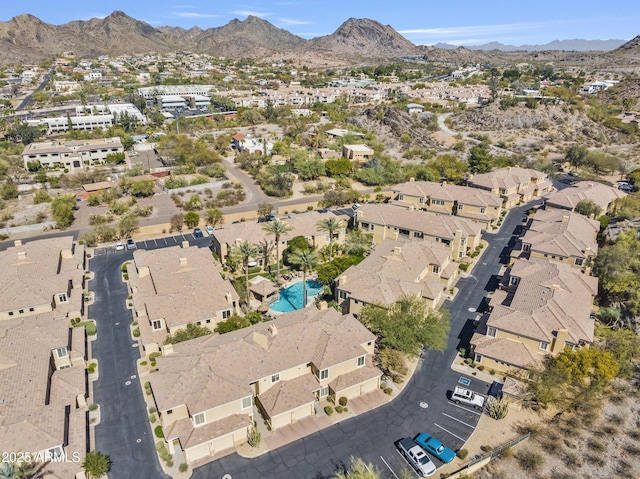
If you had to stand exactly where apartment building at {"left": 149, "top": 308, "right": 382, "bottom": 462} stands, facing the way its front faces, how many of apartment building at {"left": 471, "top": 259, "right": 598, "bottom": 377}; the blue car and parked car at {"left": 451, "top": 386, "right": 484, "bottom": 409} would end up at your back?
0

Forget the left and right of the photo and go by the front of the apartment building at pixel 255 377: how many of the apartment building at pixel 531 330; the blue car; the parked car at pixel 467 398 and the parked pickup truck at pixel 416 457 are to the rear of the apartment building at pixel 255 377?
0

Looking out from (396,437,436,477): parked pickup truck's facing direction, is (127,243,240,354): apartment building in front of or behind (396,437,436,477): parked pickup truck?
behind

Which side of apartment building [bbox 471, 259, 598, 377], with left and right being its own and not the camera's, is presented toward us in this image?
left

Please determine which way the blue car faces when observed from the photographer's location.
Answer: facing the viewer and to the right of the viewer

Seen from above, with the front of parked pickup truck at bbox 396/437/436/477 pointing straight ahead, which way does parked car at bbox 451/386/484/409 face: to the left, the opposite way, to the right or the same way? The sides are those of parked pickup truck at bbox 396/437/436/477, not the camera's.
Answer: the same way

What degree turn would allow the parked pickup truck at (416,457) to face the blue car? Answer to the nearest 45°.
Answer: approximately 90° to its left

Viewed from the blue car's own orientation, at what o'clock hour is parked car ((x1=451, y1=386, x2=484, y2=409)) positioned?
The parked car is roughly at 8 o'clock from the blue car.

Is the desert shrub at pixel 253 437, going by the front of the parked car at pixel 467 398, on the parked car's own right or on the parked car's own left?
on the parked car's own right

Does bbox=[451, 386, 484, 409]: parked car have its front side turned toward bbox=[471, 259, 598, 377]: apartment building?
no

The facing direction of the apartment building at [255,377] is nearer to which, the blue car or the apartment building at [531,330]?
the blue car

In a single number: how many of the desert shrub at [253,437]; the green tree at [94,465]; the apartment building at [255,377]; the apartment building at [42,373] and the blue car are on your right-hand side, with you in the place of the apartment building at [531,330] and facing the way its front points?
0

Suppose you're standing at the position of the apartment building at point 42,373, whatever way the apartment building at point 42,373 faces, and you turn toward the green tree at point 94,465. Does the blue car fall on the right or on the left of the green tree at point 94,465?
left

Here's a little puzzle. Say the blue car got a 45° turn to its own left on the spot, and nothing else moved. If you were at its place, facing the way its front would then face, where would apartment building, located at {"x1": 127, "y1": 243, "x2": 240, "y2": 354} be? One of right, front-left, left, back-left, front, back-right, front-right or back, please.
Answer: back

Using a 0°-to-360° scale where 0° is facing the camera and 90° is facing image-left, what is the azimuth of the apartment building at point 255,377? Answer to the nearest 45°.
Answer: approximately 315°

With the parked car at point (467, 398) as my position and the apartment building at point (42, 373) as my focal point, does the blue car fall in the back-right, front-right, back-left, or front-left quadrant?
front-left

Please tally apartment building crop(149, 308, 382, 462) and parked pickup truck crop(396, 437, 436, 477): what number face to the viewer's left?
0

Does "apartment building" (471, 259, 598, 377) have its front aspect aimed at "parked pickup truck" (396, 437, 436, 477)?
no

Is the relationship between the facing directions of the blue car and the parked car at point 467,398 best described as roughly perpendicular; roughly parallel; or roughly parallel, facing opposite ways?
roughly parallel

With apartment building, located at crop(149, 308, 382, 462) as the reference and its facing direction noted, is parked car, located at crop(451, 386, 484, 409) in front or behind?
in front

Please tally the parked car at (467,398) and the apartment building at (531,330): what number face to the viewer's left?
1
